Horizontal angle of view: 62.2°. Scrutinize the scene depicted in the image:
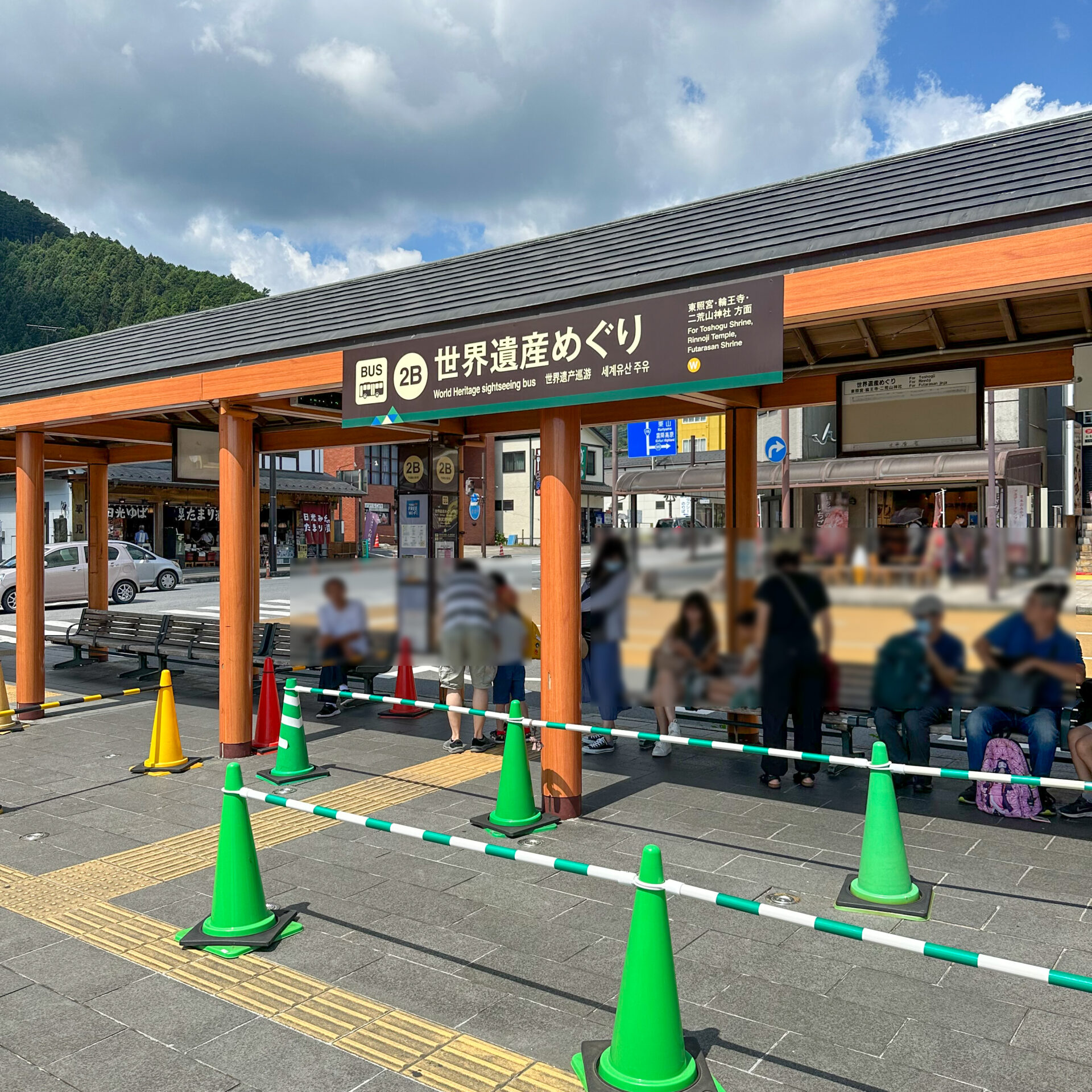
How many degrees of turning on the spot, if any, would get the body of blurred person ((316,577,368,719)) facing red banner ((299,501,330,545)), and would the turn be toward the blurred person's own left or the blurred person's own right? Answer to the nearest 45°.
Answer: approximately 135° to the blurred person's own right

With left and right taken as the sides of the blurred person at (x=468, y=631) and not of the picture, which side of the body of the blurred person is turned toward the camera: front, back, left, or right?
back

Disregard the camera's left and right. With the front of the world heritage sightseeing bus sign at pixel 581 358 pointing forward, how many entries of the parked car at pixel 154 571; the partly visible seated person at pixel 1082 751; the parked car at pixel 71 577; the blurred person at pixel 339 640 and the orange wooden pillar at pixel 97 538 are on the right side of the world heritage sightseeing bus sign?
4

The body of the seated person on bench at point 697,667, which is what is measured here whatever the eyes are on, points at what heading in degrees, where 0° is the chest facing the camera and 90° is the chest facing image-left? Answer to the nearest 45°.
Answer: approximately 45°

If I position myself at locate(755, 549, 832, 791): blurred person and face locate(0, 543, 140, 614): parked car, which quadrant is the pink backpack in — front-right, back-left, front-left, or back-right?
back-right

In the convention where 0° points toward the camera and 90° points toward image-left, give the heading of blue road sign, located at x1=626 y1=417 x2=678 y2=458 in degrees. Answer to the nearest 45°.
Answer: approximately 0°

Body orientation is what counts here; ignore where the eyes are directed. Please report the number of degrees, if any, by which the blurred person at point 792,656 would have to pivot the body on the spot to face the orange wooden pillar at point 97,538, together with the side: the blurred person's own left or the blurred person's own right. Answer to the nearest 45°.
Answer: approximately 45° to the blurred person's own left

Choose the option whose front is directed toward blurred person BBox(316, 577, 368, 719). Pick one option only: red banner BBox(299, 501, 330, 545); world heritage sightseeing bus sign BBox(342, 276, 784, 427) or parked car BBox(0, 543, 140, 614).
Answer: the red banner

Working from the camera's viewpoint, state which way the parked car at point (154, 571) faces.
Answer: facing to the right of the viewer

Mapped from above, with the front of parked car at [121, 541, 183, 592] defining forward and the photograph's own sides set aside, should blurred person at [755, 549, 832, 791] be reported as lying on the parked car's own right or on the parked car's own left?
on the parked car's own right

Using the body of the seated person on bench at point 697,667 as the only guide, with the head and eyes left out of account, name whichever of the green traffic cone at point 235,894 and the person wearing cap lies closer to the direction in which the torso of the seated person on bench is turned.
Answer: the green traffic cone

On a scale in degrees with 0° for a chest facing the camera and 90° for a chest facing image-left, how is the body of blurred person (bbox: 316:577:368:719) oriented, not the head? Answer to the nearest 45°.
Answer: approximately 45°

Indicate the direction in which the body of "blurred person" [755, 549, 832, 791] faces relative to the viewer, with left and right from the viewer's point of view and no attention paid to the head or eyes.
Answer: facing away from the viewer
